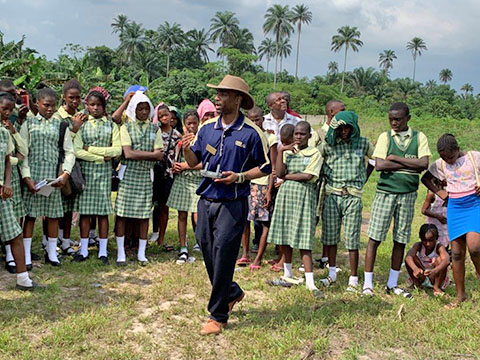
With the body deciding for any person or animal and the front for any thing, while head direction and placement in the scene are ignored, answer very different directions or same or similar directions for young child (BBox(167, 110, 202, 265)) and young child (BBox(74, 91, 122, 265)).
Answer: same or similar directions

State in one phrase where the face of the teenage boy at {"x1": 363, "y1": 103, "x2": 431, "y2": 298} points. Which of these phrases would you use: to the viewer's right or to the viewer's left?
to the viewer's left

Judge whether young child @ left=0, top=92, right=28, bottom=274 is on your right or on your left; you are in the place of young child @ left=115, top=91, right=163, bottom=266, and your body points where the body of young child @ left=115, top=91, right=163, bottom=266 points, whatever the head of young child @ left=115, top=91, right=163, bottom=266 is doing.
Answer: on your right

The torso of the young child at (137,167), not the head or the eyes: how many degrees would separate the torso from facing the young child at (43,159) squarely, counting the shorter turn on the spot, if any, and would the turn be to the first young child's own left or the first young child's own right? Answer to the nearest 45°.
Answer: approximately 90° to the first young child's own right

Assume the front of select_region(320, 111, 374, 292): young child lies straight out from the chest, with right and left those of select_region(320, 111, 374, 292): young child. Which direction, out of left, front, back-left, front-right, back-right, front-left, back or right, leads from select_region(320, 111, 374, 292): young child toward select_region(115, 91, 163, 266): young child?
right

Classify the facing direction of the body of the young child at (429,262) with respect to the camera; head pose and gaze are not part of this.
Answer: toward the camera

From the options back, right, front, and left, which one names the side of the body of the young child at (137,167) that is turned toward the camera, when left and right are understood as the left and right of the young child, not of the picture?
front

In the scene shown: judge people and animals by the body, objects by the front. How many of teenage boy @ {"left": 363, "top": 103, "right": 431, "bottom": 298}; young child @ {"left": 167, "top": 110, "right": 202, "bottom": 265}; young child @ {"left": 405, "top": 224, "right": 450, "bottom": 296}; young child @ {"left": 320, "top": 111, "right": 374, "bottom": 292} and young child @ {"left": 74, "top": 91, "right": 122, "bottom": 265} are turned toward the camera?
5

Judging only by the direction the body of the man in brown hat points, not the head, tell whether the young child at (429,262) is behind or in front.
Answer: behind

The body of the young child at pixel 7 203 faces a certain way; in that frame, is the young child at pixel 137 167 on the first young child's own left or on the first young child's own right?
on the first young child's own left

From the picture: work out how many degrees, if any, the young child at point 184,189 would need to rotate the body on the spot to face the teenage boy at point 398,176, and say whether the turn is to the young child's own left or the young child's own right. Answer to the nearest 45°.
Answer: approximately 45° to the young child's own left

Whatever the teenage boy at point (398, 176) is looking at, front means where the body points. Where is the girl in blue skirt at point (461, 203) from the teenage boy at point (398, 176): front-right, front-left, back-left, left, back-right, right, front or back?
left

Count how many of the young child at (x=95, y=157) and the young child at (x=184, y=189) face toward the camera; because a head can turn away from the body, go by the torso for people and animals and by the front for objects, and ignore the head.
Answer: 2

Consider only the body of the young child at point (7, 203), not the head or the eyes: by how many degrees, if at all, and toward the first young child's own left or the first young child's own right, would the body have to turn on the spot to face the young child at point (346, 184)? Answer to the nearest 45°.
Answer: approximately 45° to the first young child's own left

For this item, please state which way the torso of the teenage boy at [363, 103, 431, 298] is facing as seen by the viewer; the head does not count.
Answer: toward the camera

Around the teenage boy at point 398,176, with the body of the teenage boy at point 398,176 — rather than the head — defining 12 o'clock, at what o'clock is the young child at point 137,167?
the young child at point 137,167 is roughly at 3 o'clock from the teenage boy at point 398,176.

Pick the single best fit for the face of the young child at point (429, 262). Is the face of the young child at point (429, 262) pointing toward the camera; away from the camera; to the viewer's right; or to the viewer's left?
toward the camera

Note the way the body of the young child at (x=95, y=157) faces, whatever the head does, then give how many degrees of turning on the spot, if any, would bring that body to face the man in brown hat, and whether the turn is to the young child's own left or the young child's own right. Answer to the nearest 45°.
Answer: approximately 45° to the young child's own left

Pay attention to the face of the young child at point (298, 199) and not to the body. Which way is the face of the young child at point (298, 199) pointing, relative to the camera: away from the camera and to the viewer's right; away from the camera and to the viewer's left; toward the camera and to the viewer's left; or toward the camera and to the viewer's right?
toward the camera and to the viewer's left
